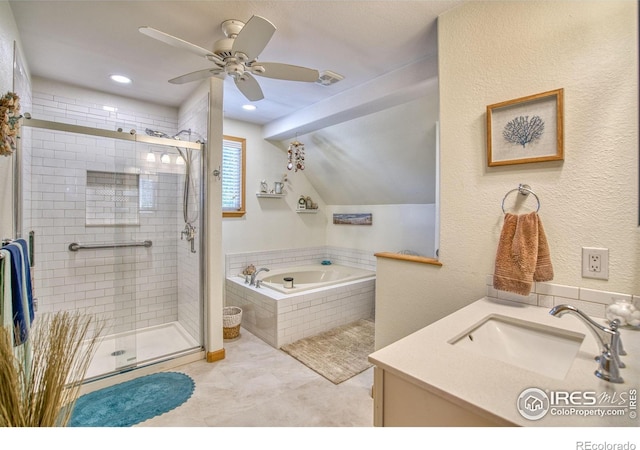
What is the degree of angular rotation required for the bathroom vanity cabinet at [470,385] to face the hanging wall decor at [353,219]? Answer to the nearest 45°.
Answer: approximately 90° to its right

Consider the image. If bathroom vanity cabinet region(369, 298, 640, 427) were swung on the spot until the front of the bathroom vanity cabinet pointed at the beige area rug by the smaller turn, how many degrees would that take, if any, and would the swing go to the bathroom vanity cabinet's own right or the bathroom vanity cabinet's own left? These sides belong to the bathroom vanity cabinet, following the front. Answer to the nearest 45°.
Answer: approximately 90° to the bathroom vanity cabinet's own right

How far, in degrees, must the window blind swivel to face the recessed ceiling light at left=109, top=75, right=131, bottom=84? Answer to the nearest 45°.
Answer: approximately 90° to its right

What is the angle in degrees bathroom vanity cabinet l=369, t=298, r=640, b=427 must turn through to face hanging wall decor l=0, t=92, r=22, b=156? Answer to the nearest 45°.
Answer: approximately 45° to its right

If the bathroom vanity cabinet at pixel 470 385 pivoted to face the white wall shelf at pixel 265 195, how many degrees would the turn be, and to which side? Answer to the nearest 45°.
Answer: approximately 90° to its right

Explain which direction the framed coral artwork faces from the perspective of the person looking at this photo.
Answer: facing the viewer and to the left of the viewer

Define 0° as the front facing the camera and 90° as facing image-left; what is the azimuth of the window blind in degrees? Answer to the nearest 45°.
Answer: approximately 315°

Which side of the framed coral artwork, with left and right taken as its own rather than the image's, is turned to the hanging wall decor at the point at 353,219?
right

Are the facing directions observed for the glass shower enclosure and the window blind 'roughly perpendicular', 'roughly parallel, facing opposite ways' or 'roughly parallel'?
roughly parallel

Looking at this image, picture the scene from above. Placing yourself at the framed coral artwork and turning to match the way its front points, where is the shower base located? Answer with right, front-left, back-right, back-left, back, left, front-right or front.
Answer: front-right

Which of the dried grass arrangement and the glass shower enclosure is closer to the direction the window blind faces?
the dried grass arrangement

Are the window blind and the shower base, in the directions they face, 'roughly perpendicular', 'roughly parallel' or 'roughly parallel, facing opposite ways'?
roughly parallel

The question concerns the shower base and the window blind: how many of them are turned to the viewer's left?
0

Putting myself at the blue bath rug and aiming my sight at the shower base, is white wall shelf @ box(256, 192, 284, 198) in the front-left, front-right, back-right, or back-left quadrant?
front-right
